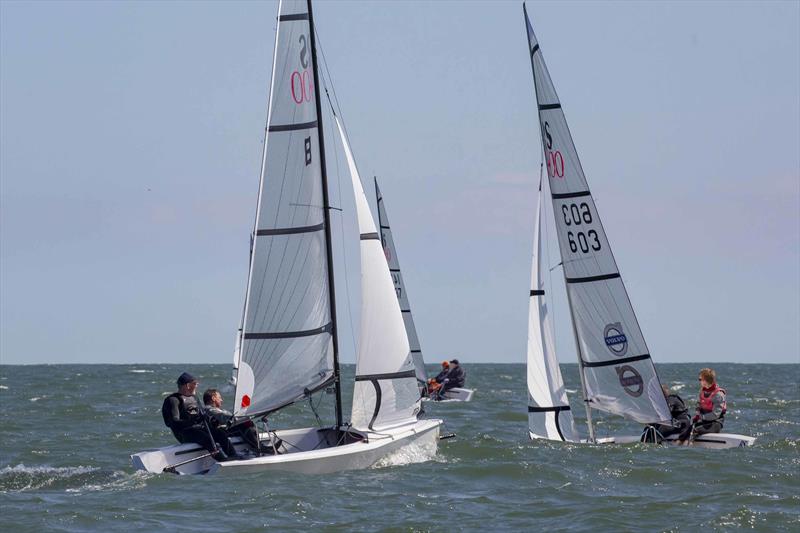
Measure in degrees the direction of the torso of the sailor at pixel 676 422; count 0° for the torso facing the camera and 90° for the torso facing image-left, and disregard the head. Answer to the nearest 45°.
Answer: approximately 90°

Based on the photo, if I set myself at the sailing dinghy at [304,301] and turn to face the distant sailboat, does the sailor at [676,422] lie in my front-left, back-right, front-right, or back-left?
front-right

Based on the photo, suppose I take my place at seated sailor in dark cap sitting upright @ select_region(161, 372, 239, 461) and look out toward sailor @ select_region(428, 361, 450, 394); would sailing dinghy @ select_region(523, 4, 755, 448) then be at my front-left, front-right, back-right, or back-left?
front-right

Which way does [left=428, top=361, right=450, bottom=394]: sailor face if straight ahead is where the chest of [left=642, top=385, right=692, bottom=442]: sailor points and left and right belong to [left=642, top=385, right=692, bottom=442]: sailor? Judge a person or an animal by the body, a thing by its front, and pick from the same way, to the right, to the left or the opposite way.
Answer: the same way

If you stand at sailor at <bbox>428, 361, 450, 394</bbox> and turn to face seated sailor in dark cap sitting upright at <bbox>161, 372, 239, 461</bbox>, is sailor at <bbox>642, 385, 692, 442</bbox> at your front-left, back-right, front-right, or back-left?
front-left

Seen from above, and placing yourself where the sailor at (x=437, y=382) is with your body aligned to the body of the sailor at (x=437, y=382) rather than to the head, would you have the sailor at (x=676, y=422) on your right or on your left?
on your left

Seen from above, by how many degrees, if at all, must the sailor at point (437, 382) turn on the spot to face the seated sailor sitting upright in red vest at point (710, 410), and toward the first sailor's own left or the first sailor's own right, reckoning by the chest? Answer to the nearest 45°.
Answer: approximately 90° to the first sailor's own left

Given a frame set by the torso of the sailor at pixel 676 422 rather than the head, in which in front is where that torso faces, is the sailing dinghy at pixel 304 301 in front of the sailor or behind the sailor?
in front
